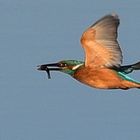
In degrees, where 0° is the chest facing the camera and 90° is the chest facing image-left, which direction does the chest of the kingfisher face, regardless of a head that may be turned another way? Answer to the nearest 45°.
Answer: approximately 90°
